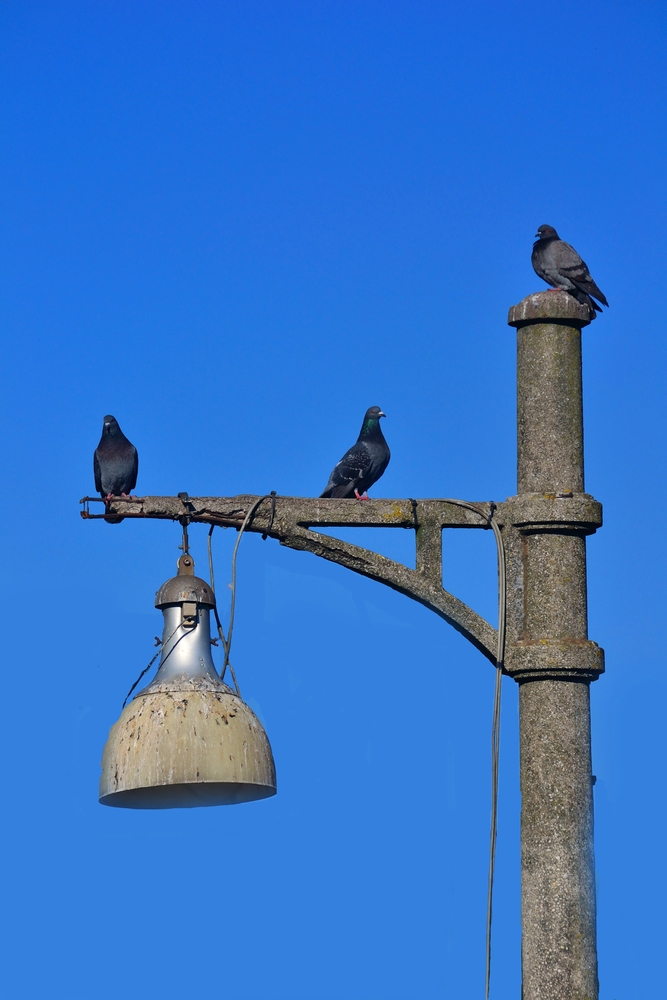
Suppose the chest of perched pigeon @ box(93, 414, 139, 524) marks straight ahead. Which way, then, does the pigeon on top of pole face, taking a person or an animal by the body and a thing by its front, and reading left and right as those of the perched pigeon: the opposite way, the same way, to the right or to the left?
to the right

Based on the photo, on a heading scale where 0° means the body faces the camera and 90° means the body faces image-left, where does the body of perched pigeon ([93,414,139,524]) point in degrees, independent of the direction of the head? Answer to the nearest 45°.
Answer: approximately 0°

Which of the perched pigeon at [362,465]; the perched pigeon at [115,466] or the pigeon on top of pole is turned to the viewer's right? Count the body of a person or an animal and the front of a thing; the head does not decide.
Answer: the perched pigeon at [362,465]

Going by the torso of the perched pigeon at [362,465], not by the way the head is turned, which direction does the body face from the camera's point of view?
to the viewer's right

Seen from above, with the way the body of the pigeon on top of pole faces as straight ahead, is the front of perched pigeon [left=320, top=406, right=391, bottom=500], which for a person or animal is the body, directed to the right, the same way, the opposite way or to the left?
the opposite way

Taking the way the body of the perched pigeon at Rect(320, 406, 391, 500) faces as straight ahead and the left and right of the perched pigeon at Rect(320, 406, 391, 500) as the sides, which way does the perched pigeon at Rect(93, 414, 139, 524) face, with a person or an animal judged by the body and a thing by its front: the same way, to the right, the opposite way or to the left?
to the right

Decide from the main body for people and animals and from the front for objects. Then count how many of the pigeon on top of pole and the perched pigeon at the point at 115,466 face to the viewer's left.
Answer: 1

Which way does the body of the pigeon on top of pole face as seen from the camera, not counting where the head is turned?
to the viewer's left
